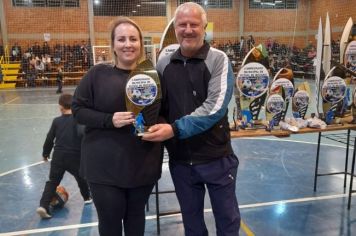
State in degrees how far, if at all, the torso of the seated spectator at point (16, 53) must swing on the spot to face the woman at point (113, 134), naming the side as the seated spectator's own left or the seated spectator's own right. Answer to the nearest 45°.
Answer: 0° — they already face them

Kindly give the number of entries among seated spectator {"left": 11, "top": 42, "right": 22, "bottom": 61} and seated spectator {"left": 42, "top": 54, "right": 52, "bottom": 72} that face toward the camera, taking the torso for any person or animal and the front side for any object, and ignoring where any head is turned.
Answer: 2

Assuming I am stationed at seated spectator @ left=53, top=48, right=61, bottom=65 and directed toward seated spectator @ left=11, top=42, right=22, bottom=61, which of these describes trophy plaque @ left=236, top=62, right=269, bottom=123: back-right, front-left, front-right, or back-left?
back-left

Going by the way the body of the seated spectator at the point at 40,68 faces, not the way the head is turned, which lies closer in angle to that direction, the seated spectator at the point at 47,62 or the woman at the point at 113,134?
the woman

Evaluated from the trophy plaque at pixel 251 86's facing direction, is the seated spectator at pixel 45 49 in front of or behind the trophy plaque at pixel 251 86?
behind

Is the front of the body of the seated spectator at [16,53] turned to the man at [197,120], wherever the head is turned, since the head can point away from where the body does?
yes

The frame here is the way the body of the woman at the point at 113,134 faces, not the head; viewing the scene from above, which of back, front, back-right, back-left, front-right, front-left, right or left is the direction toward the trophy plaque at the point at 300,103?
back-left

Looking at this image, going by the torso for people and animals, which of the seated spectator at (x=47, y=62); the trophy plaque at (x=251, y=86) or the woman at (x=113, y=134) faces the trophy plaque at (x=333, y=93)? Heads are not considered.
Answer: the seated spectator

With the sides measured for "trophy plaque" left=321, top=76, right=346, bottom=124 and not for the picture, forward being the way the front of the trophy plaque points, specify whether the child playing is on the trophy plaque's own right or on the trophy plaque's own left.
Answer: on the trophy plaque's own right

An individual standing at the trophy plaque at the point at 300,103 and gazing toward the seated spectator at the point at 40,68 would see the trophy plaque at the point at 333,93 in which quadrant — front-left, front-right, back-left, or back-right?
back-right

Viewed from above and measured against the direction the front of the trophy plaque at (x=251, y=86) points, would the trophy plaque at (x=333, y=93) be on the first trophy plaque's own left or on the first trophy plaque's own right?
on the first trophy plaque's own left

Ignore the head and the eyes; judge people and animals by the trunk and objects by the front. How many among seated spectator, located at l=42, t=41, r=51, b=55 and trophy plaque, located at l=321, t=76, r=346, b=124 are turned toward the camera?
2
